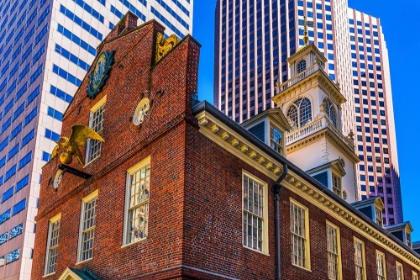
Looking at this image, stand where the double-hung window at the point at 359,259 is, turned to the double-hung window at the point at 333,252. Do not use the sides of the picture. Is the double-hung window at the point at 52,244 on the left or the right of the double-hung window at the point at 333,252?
right

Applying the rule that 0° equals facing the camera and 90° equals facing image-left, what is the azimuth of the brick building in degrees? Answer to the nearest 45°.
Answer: approximately 45°
